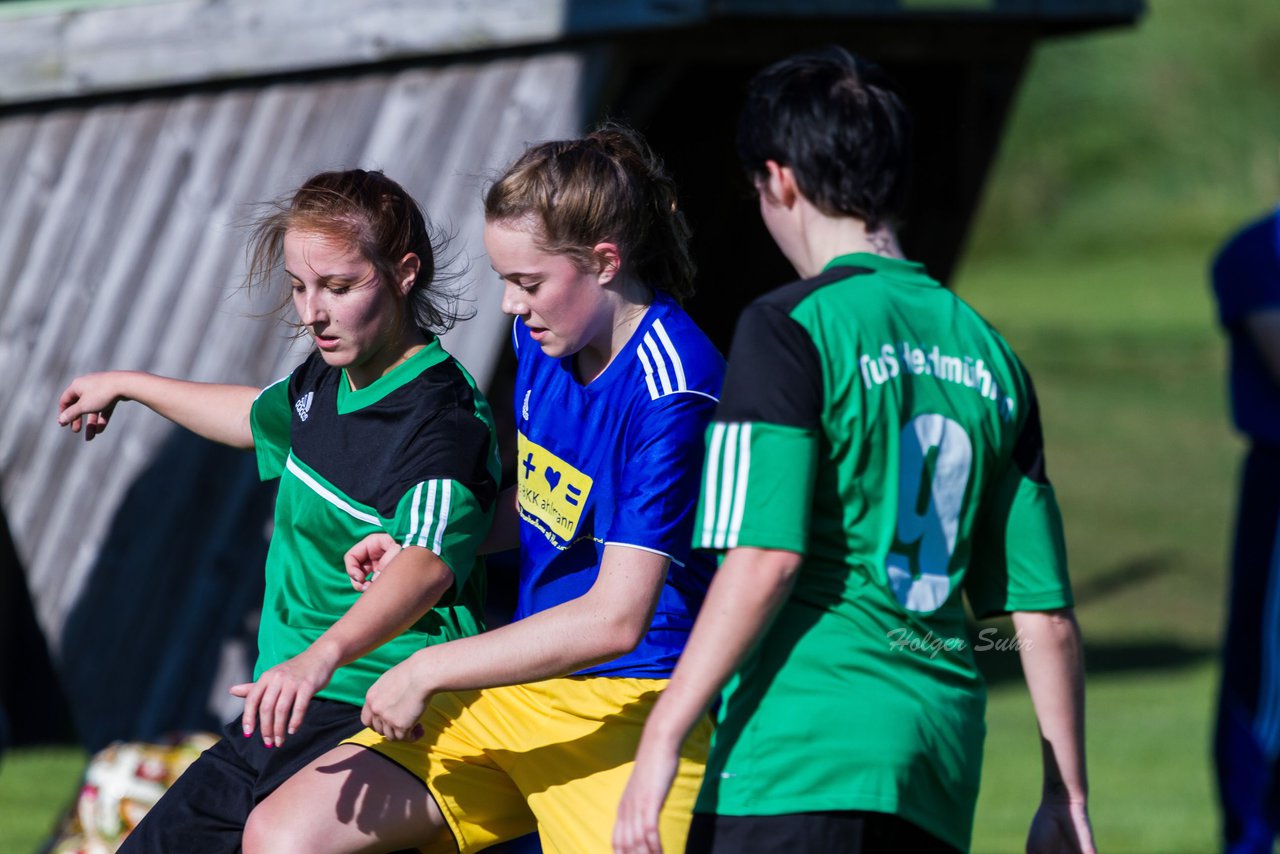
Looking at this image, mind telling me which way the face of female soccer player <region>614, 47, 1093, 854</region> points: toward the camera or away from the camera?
away from the camera

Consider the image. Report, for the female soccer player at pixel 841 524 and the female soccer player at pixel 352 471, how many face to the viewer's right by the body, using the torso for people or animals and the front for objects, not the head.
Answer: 0

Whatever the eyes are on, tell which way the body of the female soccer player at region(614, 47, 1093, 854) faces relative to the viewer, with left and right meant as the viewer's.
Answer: facing away from the viewer and to the left of the viewer

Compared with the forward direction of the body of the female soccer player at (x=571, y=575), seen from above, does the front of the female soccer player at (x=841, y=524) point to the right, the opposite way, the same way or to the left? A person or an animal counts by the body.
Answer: to the right

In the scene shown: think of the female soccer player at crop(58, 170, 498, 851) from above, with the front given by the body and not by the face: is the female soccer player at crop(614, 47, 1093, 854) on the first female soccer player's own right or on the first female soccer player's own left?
on the first female soccer player's own left

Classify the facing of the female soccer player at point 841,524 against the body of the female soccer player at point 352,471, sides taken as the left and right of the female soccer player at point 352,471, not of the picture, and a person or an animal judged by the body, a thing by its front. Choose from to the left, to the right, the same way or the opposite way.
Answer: to the right

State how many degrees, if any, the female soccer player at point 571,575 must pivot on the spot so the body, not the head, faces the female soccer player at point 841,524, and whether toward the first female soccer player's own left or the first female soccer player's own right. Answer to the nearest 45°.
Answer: approximately 90° to the first female soccer player's own left

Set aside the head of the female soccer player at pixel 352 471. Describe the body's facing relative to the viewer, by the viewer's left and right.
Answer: facing the viewer and to the left of the viewer

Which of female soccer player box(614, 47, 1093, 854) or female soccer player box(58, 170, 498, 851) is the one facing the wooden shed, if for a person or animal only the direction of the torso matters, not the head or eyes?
female soccer player box(614, 47, 1093, 854)

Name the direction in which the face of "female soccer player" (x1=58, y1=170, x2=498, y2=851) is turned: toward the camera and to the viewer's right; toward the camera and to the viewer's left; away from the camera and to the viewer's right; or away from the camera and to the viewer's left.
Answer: toward the camera and to the viewer's left

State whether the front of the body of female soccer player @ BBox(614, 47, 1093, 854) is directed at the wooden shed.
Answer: yes

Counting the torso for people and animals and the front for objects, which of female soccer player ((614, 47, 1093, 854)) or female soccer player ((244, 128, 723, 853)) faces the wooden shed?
female soccer player ((614, 47, 1093, 854))

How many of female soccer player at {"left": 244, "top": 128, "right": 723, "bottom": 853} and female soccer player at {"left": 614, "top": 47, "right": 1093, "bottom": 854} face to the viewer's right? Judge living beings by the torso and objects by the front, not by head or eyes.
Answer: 0

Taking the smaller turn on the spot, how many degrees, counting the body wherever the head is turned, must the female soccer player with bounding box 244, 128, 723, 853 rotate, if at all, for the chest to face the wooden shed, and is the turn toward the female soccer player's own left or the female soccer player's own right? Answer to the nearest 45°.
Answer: approximately 90° to the female soccer player's own right
